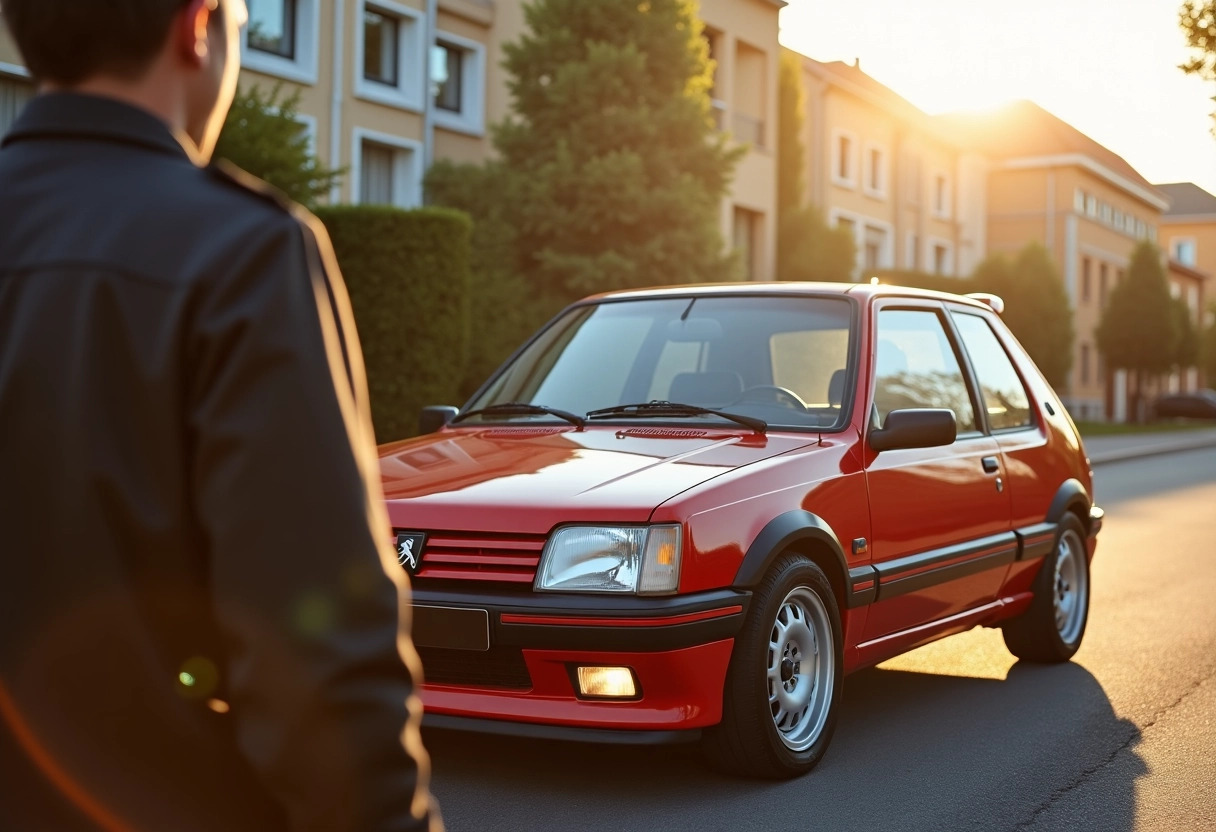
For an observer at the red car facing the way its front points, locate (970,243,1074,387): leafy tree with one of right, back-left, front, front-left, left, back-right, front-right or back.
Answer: back-right

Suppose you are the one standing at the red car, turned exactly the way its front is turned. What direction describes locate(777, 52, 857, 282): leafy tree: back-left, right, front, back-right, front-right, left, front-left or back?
back-right

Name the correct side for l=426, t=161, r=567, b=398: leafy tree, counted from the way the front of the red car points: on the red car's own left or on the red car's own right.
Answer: on the red car's own right

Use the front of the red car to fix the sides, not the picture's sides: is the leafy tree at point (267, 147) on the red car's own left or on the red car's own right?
on the red car's own right

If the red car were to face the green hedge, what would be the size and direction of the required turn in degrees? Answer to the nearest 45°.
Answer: approximately 135° to its right

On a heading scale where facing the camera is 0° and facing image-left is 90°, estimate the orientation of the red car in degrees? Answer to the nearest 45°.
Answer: approximately 45°

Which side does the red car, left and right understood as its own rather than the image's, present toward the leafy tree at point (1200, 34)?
back
